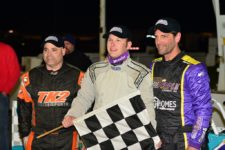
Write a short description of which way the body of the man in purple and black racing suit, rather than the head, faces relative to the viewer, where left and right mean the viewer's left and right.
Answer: facing the viewer and to the left of the viewer

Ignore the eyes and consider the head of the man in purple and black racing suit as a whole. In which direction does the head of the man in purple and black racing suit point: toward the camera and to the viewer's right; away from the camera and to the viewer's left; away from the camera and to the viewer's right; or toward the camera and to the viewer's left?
toward the camera and to the viewer's left
